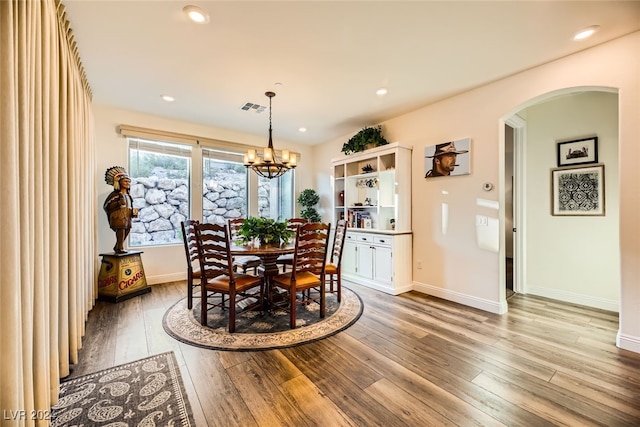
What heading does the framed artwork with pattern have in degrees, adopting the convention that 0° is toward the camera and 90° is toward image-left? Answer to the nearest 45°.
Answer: approximately 45°

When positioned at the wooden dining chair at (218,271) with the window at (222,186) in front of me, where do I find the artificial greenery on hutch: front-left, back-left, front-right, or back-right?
front-right

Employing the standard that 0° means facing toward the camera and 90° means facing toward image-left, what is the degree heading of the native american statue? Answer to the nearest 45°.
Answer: approximately 315°

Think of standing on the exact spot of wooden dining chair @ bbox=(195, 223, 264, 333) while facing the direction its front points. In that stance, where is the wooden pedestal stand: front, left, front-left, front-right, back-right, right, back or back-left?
left

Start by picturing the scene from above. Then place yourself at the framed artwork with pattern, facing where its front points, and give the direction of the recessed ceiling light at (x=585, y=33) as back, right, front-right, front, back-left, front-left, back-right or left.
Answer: front-left

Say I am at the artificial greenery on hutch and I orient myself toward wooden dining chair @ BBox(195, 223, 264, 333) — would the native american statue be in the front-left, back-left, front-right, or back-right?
front-right

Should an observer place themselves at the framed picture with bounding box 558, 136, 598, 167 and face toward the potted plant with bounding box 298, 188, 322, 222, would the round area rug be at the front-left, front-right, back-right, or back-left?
front-left

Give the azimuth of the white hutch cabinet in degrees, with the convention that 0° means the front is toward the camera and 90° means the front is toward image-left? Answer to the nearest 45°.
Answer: approximately 45°

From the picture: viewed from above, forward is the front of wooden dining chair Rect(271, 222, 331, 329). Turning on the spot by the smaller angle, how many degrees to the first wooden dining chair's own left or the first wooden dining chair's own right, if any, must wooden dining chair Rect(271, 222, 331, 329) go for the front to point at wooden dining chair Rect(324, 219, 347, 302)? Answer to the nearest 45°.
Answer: approximately 90° to the first wooden dining chair's own right

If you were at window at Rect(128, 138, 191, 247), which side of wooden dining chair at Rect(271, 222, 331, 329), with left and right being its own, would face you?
front

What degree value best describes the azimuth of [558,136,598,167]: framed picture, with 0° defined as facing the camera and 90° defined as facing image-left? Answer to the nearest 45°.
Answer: approximately 45°

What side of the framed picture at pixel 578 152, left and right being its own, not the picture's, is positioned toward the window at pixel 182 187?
front

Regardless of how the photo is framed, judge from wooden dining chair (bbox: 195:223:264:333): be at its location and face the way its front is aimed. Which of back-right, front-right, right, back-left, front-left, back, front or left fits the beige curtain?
back

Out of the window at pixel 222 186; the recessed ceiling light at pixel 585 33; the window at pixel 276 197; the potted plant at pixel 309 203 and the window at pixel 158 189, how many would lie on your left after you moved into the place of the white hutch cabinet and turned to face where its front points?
1

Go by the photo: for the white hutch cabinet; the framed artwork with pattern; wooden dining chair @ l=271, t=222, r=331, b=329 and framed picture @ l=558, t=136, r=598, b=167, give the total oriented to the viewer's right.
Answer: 0

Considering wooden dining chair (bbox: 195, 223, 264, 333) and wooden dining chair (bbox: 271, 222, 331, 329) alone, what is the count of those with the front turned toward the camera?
0
